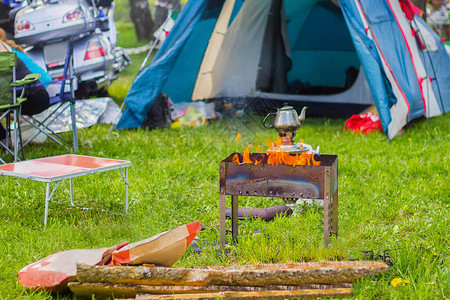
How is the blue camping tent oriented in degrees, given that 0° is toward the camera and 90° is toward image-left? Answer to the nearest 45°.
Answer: approximately 0°

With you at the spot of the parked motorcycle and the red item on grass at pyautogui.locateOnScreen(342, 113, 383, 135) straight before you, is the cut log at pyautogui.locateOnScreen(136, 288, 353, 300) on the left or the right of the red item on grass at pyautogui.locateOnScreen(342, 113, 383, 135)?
right

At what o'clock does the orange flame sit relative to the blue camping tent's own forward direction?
The orange flame is roughly at 12 o'clock from the blue camping tent.

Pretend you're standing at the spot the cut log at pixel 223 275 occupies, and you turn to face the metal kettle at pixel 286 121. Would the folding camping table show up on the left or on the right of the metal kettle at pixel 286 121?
left

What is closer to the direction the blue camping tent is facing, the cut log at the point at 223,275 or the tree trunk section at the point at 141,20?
the cut log

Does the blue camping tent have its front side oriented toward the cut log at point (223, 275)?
yes

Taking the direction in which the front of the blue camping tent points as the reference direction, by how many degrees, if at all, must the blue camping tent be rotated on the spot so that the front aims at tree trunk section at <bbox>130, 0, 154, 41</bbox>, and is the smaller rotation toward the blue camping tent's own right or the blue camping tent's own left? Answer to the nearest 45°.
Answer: approximately 135° to the blue camping tent's own right

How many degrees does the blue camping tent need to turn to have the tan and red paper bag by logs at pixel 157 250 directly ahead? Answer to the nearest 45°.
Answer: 0° — it already faces it

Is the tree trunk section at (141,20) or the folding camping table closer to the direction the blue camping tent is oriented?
the folding camping table

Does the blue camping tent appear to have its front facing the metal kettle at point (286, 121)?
yes

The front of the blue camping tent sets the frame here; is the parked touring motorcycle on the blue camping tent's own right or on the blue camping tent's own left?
on the blue camping tent's own right
